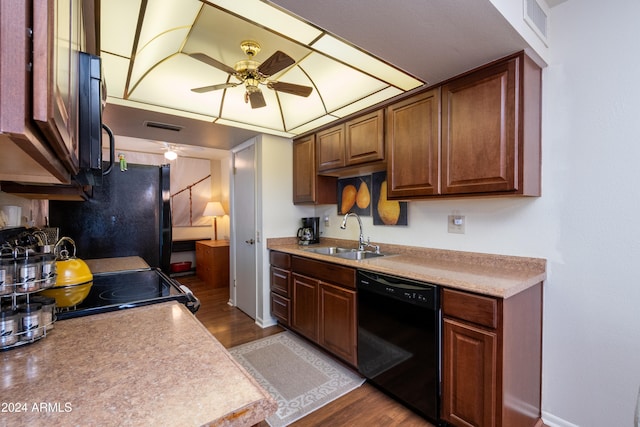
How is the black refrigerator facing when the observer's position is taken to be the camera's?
facing to the right of the viewer

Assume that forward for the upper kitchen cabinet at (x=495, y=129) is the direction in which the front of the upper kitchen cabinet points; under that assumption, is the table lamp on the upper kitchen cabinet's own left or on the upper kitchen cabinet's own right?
on the upper kitchen cabinet's own right

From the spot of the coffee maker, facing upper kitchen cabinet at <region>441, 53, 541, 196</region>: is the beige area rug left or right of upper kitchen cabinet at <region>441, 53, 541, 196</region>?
right

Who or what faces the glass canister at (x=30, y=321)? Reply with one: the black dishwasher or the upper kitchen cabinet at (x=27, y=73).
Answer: the black dishwasher

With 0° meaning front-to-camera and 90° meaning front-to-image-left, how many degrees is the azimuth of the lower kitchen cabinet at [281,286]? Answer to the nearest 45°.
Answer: approximately 45°

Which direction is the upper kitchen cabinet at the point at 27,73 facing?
to the viewer's right

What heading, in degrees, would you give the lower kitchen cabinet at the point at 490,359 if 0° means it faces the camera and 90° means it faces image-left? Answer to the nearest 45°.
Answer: approximately 45°
